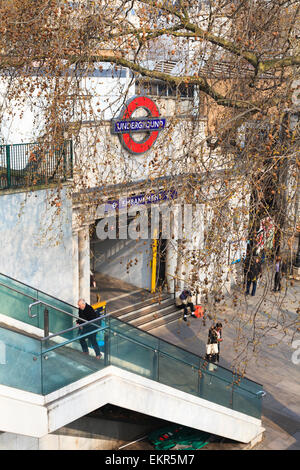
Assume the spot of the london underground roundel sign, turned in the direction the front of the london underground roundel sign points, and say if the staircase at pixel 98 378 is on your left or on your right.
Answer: on your right

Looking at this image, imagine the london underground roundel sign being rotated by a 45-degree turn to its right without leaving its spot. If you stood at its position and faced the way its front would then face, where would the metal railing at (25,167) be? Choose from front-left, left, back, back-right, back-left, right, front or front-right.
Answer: front-right

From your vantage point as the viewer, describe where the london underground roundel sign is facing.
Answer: facing the viewer and to the right of the viewer
